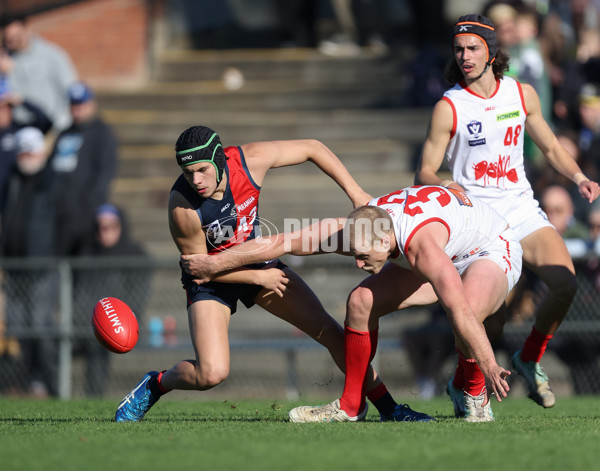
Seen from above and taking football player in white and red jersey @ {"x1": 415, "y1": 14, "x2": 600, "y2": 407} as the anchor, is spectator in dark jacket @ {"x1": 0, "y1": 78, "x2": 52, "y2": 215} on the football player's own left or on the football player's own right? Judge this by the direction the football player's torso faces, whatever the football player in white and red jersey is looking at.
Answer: on the football player's own right

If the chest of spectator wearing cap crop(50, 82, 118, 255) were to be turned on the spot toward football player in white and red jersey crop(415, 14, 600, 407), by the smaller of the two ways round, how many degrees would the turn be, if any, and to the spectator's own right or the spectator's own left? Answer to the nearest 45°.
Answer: approximately 90° to the spectator's own left

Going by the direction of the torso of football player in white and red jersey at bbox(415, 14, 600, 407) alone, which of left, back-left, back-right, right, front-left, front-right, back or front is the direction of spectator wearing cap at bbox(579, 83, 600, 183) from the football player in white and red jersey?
back

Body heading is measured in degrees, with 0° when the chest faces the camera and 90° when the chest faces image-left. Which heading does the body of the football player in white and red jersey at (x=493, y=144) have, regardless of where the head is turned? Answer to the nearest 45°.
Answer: approximately 0°

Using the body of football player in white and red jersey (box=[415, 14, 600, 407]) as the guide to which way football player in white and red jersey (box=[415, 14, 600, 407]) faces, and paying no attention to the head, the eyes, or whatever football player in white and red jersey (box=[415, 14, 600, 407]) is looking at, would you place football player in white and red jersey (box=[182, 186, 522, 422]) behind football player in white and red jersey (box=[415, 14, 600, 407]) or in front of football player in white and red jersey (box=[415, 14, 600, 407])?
in front

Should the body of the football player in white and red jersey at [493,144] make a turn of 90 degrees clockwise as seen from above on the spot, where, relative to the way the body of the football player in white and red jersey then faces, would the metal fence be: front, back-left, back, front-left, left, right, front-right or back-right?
front-right

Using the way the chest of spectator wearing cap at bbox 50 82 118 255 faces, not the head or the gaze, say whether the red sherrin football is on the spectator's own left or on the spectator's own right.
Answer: on the spectator's own left

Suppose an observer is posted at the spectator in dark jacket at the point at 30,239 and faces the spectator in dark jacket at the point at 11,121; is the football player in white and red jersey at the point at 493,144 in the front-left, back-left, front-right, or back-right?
back-right
